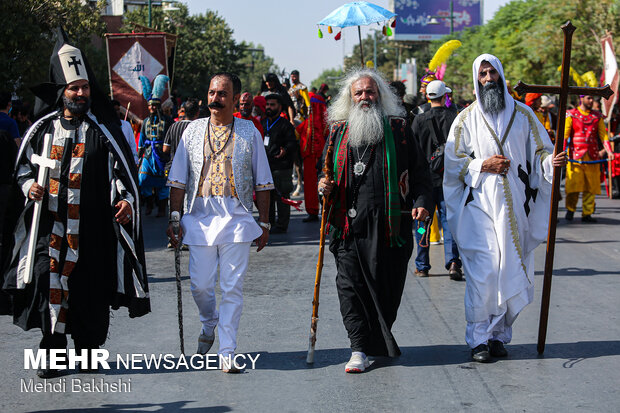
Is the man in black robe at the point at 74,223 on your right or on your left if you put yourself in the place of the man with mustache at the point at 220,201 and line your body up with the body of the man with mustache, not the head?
on your right

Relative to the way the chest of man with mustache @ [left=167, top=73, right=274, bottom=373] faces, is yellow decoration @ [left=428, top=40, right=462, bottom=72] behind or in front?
behind

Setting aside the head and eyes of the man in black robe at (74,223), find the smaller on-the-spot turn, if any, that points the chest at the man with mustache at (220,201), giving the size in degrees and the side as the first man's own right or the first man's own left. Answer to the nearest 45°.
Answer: approximately 90° to the first man's own left

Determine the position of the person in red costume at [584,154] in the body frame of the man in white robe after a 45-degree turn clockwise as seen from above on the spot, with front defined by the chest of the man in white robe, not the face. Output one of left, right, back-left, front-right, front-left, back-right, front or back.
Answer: back-right

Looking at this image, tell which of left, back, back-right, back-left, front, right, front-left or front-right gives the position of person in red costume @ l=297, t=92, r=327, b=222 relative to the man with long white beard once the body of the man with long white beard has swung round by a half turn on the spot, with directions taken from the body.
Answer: front

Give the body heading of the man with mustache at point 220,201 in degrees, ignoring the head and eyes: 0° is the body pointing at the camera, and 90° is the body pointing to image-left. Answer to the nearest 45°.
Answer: approximately 0°

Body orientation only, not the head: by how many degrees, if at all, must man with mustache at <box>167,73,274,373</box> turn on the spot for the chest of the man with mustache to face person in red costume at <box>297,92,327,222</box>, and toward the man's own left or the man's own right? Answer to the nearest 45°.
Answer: approximately 180°

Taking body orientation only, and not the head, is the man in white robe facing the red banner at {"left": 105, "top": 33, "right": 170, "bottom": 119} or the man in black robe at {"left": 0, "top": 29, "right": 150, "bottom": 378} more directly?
the man in black robe
